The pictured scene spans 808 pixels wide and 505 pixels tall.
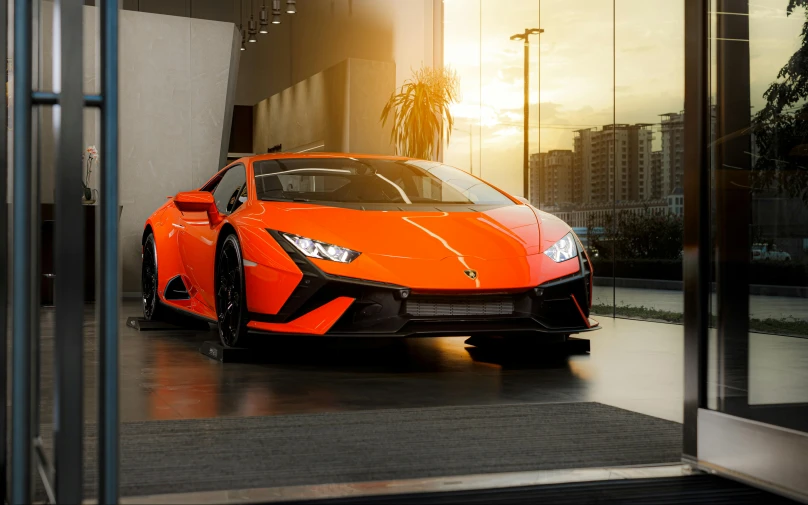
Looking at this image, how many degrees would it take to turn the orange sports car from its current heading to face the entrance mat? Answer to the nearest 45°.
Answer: approximately 45° to its right

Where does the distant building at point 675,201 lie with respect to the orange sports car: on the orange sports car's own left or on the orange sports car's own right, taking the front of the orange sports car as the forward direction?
on the orange sports car's own left

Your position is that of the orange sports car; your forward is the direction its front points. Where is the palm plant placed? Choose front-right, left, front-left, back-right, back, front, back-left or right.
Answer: back-left

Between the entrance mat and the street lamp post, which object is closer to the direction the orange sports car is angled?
the entrance mat

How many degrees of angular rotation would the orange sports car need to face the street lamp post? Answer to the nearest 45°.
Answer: approximately 135° to its left

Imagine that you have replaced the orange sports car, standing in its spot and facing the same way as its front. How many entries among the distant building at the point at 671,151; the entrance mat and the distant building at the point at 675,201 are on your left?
2

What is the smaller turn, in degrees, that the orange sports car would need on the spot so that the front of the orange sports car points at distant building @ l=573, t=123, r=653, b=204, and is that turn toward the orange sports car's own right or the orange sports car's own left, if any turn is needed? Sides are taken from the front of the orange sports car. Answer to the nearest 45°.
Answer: approximately 90° to the orange sports car's own left

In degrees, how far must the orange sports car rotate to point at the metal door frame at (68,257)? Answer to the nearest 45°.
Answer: approximately 45° to its right

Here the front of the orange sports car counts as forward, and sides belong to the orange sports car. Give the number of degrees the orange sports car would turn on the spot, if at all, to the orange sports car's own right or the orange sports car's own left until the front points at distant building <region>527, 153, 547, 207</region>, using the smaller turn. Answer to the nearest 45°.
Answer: approximately 135° to the orange sports car's own left
